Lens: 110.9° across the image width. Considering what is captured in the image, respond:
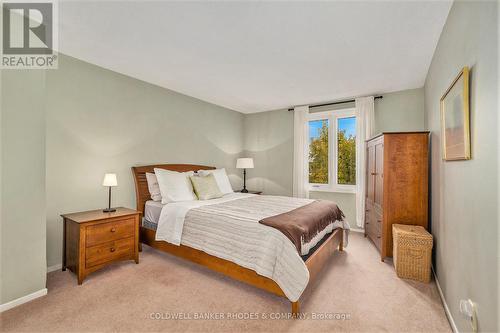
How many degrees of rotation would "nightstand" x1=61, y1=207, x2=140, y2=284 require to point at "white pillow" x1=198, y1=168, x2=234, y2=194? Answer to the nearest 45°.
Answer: approximately 45° to its left

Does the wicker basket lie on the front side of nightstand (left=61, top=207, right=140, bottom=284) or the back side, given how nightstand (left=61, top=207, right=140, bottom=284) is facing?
on the front side

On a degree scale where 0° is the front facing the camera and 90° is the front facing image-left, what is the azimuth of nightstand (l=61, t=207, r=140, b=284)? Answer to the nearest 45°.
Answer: approximately 315°

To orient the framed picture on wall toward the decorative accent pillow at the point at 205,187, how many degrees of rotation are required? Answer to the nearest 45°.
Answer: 0° — it already faces it

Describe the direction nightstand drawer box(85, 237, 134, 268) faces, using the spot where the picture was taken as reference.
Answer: facing the viewer and to the right of the viewer

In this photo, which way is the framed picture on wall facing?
to the viewer's left

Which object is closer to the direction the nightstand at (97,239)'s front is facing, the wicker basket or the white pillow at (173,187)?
the wicker basket

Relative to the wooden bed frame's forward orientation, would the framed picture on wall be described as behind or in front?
in front

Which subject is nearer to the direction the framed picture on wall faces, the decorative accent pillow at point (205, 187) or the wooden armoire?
the decorative accent pillow
